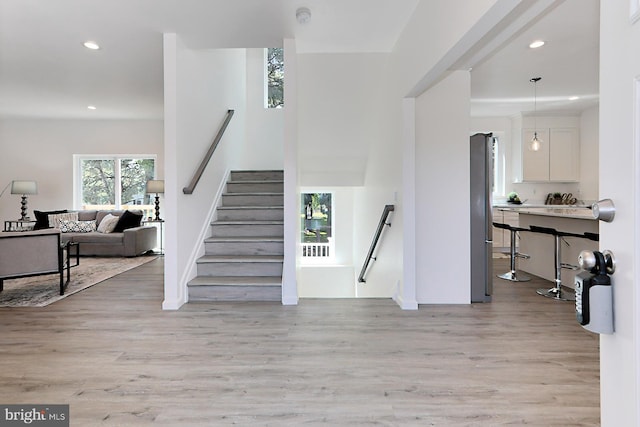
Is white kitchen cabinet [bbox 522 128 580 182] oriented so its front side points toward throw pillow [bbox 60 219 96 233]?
no

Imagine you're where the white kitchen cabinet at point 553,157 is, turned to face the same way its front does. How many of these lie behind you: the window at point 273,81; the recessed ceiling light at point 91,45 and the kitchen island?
0

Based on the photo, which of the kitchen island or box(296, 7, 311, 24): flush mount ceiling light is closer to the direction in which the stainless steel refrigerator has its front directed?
the kitchen island

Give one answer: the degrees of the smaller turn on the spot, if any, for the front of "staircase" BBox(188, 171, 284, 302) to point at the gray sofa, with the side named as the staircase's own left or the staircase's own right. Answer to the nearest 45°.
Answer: approximately 135° to the staircase's own right

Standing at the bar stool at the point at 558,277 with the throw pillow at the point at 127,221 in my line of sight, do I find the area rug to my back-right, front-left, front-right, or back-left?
front-left

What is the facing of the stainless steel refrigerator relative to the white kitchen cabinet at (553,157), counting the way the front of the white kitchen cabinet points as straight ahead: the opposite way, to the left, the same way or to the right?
to the left

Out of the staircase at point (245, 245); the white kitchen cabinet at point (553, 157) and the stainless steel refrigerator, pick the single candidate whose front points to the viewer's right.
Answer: the stainless steel refrigerator

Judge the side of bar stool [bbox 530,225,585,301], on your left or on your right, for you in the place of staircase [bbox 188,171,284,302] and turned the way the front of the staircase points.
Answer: on your left

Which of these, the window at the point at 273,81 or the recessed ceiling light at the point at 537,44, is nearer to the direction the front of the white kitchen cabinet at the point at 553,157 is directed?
the recessed ceiling light

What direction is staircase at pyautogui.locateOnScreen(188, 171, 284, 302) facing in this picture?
toward the camera

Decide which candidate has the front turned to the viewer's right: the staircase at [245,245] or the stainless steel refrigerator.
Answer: the stainless steel refrigerator

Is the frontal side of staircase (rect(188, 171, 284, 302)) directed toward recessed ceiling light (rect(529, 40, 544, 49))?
no

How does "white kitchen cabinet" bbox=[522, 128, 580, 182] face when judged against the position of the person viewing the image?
facing the viewer

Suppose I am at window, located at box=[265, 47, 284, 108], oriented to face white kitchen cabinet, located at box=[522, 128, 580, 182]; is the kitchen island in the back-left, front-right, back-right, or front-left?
front-right

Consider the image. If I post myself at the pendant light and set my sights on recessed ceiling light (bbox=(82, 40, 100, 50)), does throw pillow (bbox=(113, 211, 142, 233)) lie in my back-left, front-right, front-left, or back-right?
front-right

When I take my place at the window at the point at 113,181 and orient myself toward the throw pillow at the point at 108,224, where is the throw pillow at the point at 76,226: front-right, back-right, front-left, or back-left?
front-right

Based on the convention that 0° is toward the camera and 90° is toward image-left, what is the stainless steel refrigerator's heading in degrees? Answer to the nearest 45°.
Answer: approximately 270°
